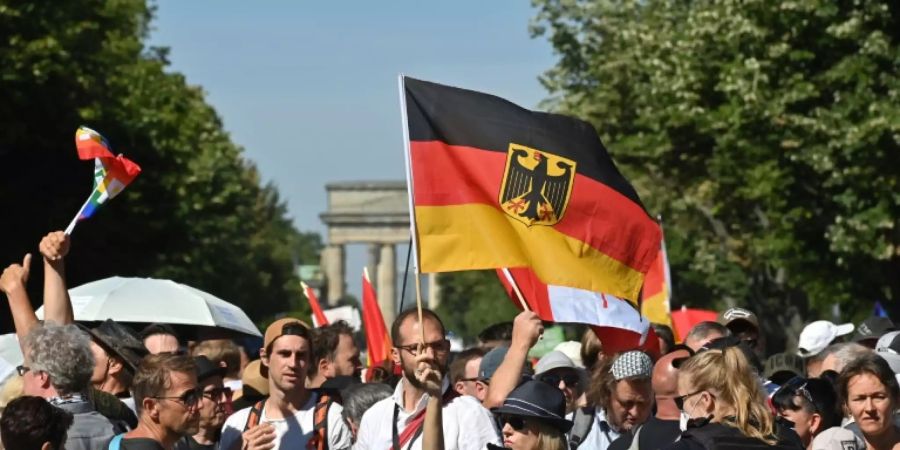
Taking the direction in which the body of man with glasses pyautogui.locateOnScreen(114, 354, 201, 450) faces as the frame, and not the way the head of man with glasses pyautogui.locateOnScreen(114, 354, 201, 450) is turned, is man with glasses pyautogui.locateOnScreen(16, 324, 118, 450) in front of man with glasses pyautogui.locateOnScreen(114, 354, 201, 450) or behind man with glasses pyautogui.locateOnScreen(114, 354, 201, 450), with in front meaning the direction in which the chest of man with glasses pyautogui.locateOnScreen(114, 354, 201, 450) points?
behind

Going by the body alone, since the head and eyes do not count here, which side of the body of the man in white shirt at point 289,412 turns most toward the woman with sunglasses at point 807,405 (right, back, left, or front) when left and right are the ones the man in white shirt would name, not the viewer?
left

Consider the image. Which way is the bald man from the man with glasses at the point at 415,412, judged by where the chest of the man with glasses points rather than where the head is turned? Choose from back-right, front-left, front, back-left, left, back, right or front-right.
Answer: left

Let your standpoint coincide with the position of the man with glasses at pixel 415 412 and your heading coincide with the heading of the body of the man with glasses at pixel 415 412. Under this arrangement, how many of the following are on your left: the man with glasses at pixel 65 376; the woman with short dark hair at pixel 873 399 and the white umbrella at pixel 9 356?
1
